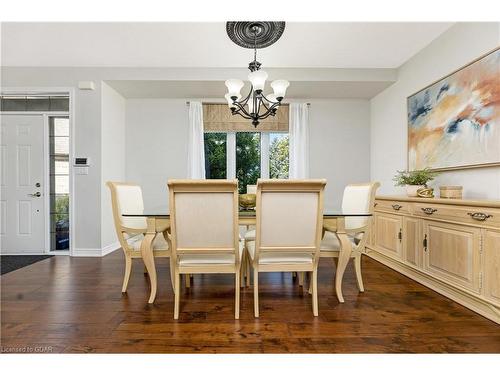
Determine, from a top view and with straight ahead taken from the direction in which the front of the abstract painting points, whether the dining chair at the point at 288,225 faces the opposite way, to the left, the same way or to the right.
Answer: to the right

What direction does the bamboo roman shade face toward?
toward the camera

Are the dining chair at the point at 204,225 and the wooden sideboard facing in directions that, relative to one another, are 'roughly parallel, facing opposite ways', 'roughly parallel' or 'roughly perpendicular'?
roughly perpendicular

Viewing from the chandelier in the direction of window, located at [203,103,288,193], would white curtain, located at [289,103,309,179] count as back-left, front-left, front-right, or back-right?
front-right

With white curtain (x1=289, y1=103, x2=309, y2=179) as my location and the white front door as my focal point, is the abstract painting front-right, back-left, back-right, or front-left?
back-left

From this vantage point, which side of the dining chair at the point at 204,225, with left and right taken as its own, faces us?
back

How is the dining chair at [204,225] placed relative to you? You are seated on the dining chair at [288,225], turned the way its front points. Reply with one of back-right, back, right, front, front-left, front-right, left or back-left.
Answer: left

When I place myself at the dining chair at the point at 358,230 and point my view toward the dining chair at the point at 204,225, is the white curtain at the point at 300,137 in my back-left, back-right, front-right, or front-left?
back-right

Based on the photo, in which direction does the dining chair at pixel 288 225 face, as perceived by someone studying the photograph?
facing away from the viewer

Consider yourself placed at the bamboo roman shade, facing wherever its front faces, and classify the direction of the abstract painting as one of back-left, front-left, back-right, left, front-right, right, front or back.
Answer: front-left

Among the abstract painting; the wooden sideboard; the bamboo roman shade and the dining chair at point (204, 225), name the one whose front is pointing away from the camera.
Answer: the dining chair

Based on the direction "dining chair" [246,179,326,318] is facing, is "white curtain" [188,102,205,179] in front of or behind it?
in front

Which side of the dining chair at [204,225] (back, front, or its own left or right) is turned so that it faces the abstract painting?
right

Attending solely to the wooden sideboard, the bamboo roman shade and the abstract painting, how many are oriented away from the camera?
0

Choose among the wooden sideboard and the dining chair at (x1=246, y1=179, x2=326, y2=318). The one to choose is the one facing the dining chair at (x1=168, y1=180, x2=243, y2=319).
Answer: the wooden sideboard

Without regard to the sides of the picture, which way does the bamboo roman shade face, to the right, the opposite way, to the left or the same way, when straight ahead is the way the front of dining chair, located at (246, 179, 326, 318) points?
the opposite way

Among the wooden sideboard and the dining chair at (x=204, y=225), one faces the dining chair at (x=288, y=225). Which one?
the wooden sideboard
